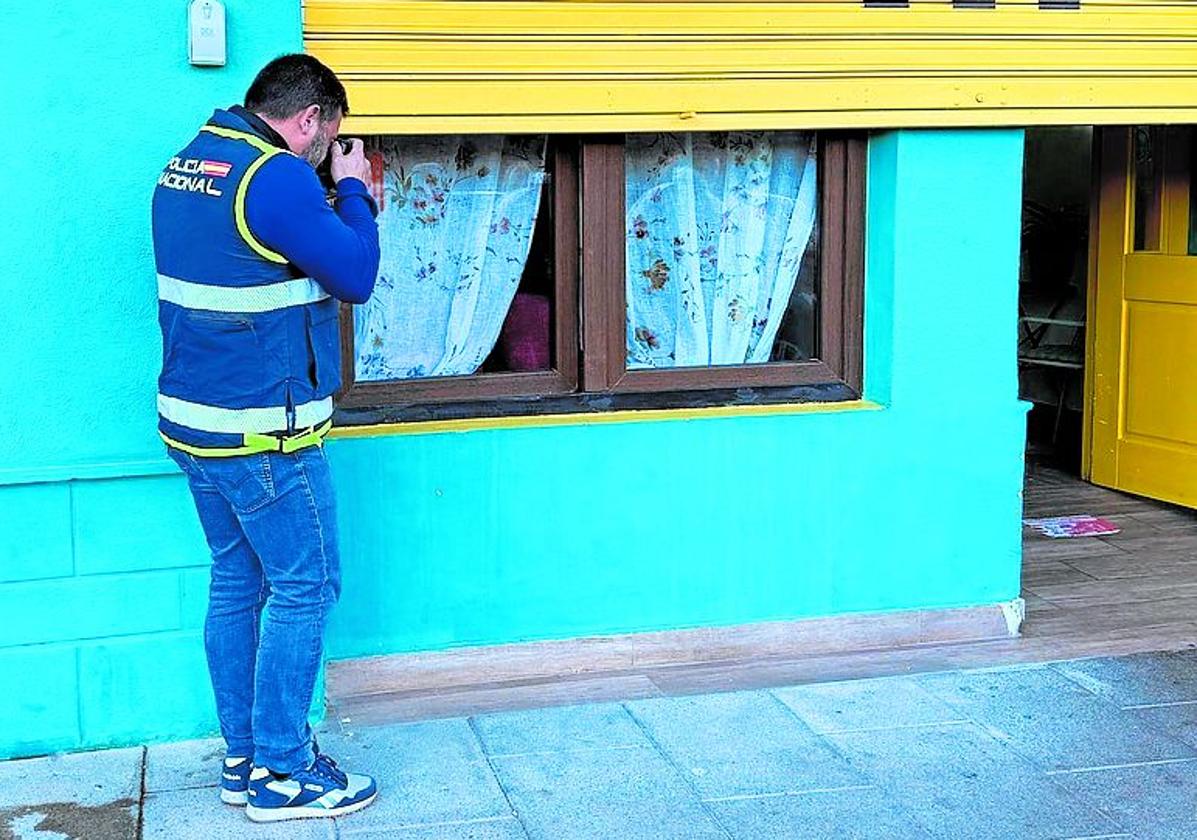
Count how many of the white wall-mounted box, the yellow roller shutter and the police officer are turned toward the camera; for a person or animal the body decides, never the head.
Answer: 2

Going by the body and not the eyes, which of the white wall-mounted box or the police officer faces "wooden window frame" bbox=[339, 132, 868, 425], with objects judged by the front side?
the police officer

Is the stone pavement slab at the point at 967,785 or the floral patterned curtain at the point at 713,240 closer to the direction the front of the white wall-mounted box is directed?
the stone pavement slab

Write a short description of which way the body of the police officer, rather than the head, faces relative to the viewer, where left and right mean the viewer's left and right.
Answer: facing away from the viewer and to the right of the viewer

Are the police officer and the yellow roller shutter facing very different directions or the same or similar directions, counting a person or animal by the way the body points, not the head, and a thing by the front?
very different directions

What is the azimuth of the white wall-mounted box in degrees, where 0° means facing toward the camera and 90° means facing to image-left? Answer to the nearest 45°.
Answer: approximately 0°

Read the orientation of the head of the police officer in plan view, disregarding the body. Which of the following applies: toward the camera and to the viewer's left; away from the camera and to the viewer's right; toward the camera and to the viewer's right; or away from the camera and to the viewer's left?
away from the camera and to the viewer's right

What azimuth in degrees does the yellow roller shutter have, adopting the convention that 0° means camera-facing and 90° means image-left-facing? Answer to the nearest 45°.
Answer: approximately 0°

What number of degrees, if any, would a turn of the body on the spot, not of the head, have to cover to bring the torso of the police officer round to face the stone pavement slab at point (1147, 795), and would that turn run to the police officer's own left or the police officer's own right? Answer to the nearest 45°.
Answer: approximately 45° to the police officer's own right
